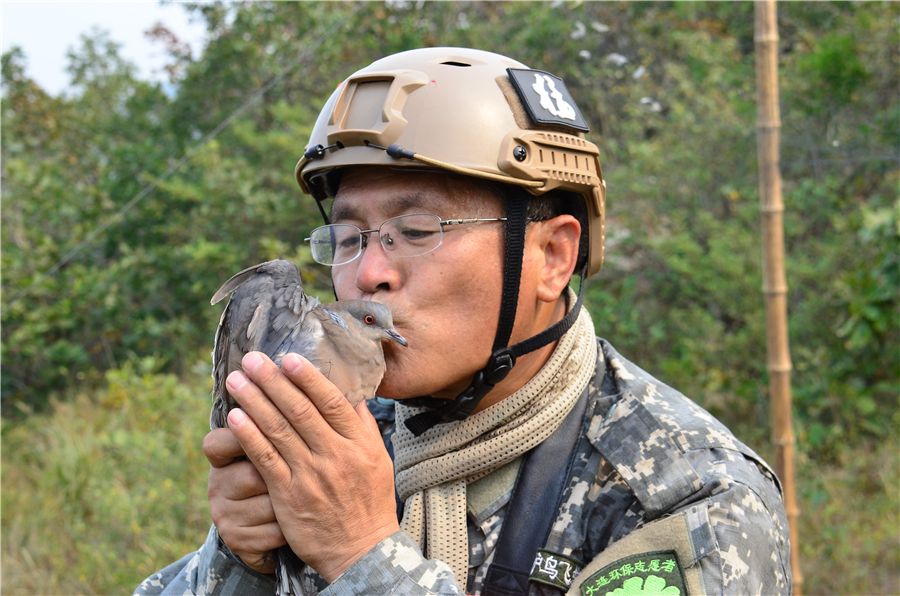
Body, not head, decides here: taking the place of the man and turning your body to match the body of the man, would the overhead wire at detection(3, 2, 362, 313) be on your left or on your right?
on your right

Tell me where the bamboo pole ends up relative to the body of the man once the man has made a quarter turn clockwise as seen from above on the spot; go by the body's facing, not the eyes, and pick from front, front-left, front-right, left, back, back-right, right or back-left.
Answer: right

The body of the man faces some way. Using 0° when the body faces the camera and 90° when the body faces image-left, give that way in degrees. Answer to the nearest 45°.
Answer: approximately 45°
